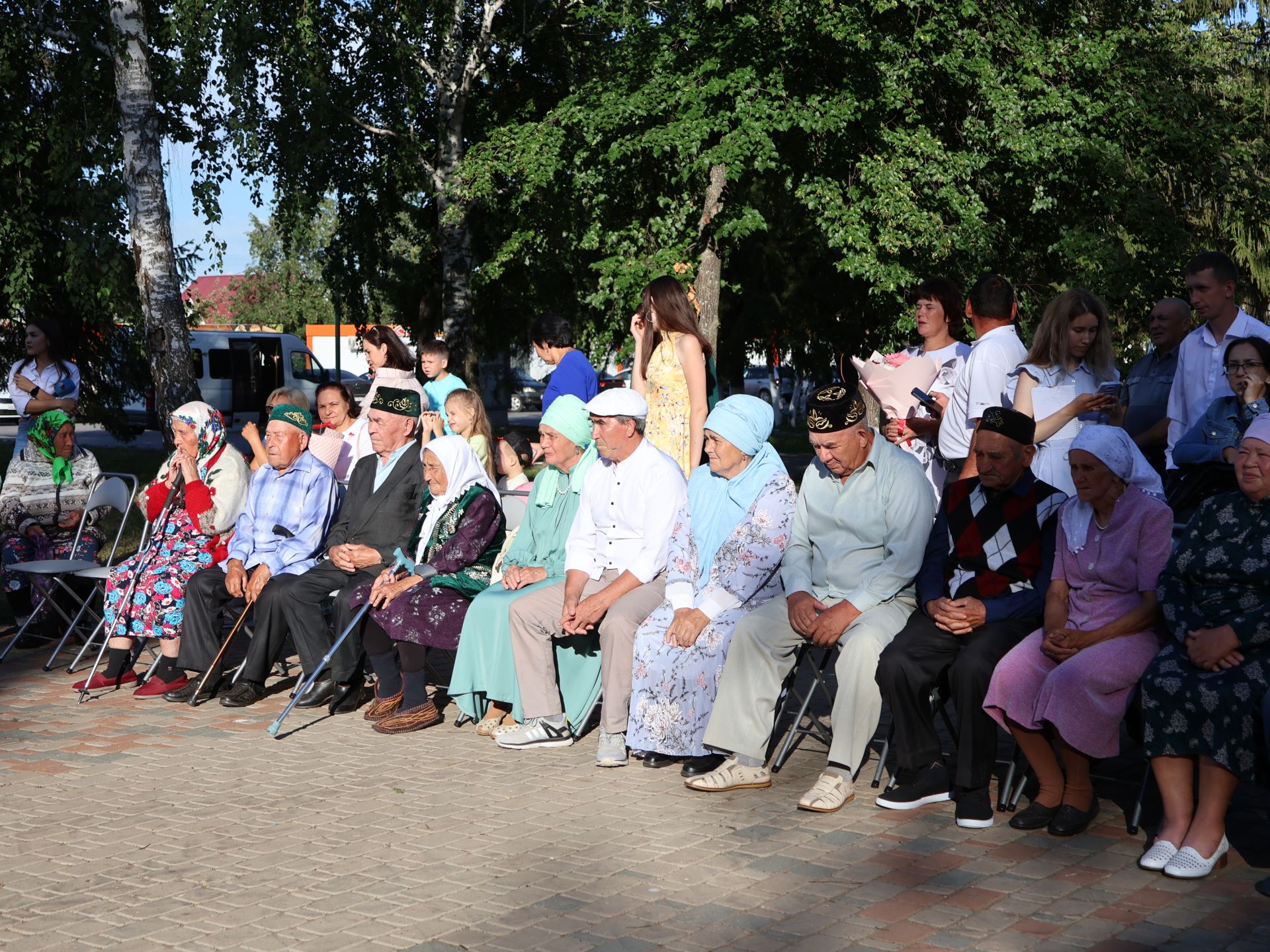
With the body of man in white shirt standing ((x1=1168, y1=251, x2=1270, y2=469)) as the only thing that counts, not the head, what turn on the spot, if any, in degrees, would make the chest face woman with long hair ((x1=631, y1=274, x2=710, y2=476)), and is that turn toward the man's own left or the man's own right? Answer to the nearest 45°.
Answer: approximately 45° to the man's own right

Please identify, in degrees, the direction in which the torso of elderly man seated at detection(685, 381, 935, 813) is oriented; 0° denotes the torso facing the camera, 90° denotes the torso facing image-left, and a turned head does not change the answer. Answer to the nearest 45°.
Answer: approximately 45°

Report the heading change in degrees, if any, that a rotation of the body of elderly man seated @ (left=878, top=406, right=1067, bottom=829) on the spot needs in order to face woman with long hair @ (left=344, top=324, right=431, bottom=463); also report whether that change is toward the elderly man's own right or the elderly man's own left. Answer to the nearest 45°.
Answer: approximately 90° to the elderly man's own right

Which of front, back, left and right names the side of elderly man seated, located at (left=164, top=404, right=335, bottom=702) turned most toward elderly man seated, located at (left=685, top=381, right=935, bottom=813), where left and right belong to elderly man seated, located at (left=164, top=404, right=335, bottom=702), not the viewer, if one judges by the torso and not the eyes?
left

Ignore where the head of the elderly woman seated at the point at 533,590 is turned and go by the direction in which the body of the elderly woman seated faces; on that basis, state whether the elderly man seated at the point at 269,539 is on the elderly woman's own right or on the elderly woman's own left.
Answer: on the elderly woman's own right
